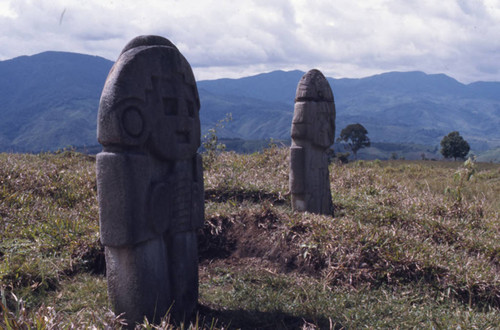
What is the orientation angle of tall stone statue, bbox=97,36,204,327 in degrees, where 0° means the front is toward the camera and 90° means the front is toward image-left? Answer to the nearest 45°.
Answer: approximately 315°

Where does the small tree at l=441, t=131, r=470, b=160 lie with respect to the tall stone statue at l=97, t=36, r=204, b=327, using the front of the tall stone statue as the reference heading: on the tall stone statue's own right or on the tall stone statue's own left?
on the tall stone statue's own left

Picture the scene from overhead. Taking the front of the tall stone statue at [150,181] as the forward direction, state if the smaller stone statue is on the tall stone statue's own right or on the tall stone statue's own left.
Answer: on the tall stone statue's own left
